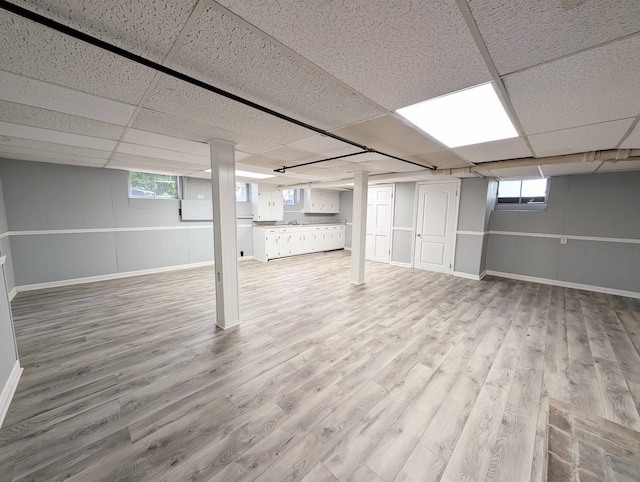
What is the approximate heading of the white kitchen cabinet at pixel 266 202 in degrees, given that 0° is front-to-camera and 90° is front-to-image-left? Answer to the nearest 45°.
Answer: approximately 315°

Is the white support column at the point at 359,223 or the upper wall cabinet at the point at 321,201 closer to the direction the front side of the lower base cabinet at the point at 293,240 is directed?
the white support column

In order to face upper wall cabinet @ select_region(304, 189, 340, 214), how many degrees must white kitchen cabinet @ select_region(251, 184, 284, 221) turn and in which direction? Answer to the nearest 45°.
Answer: approximately 90° to its left

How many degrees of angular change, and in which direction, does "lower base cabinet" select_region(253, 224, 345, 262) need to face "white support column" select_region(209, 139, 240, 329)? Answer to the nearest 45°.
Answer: approximately 45° to its right

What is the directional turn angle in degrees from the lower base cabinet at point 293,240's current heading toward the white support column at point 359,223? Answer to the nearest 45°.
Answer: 0° — it already faces it
